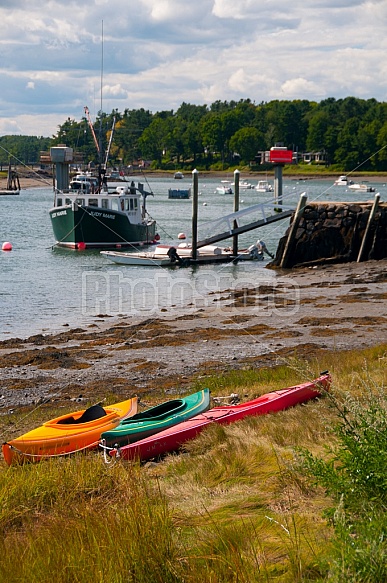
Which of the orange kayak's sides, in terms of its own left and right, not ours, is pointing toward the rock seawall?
back

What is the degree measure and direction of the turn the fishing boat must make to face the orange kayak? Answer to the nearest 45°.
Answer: approximately 45° to its left

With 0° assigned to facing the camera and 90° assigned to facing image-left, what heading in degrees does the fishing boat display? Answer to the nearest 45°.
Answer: approximately 45°

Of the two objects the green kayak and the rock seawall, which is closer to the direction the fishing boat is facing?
the green kayak

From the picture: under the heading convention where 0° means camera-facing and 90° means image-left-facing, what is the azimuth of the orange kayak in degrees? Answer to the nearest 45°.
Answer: approximately 45°

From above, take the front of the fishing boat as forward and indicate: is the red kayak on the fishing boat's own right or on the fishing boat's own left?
on the fishing boat's own left

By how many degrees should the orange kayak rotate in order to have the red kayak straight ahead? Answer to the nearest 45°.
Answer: approximately 135° to its left

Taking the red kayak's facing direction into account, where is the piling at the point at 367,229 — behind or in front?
behind

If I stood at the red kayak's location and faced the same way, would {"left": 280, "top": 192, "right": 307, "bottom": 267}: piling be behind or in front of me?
behind

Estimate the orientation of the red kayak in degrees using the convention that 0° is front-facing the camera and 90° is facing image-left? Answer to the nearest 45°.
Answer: approximately 45°
